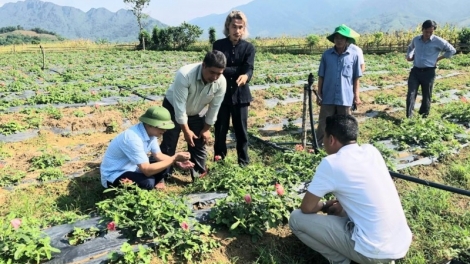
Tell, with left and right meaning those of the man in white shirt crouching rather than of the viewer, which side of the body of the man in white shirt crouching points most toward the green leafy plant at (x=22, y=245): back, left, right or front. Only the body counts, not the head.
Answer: left

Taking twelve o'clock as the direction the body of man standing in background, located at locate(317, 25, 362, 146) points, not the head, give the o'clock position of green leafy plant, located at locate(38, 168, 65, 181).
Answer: The green leafy plant is roughly at 2 o'clock from the man standing in background.

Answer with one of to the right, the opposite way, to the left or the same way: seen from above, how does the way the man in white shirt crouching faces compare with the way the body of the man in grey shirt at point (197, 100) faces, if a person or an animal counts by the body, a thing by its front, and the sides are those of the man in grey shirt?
the opposite way

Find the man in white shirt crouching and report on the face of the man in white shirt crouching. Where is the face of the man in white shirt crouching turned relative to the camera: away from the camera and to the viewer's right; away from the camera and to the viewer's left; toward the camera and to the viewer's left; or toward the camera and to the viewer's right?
away from the camera and to the viewer's left

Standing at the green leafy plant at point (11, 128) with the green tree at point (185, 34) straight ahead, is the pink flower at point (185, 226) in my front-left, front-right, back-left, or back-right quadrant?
back-right

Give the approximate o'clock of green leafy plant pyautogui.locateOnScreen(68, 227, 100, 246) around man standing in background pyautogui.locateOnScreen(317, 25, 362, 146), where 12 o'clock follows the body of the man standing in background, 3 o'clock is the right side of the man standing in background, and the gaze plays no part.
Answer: The green leafy plant is roughly at 1 o'clock from the man standing in background.

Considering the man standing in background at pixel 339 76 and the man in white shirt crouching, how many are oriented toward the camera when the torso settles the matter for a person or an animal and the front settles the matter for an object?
1

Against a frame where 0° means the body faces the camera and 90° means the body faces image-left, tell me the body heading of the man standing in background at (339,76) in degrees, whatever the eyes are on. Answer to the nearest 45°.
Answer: approximately 0°

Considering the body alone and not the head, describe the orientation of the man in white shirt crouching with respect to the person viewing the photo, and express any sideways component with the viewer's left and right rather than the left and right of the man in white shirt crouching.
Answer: facing away from the viewer and to the left of the viewer
